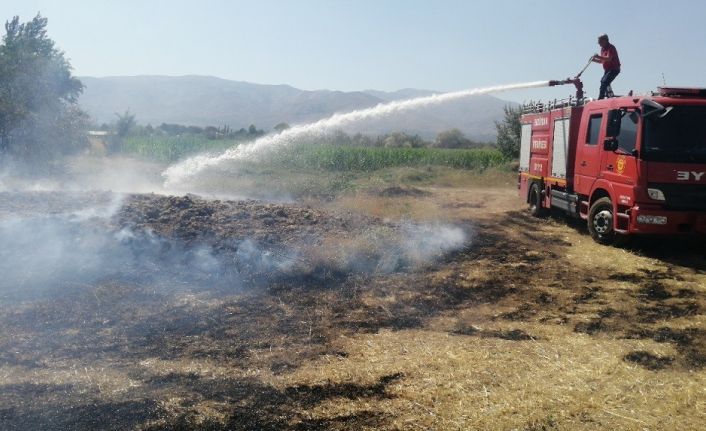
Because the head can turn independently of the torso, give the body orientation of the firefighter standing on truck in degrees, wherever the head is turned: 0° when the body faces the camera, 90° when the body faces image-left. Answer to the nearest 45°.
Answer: approximately 90°

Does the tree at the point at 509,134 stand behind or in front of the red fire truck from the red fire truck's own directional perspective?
behind

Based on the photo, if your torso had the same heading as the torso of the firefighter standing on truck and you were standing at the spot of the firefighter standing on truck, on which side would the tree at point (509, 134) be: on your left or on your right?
on your right

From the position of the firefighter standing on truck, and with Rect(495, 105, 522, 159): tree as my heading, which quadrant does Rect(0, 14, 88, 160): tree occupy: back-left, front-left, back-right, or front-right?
front-left

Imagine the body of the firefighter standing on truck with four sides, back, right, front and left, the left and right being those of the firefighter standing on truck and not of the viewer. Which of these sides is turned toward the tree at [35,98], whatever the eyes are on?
front

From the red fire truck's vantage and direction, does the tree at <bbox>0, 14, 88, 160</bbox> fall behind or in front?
behind

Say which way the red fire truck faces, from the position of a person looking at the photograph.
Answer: facing the viewer and to the right of the viewer
